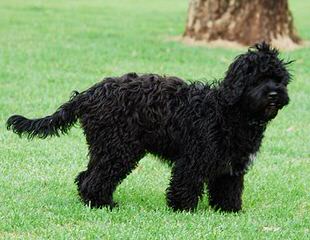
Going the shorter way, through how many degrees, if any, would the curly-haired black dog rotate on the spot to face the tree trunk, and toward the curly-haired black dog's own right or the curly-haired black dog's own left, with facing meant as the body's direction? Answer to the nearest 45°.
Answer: approximately 90° to the curly-haired black dog's own left

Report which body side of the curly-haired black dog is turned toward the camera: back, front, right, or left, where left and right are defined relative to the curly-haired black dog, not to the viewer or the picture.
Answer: right
